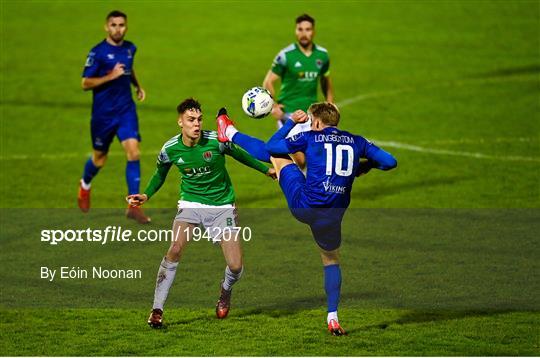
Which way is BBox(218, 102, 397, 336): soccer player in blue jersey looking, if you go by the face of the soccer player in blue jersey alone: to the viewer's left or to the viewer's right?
to the viewer's left

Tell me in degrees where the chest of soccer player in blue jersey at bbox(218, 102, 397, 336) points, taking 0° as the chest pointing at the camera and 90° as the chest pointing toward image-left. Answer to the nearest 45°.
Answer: approximately 135°

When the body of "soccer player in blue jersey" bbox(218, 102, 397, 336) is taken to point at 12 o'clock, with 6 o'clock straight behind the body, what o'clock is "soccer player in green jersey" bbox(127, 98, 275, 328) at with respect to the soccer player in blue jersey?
The soccer player in green jersey is roughly at 11 o'clock from the soccer player in blue jersey.

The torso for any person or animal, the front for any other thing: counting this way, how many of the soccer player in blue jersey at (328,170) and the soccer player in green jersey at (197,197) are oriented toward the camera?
1

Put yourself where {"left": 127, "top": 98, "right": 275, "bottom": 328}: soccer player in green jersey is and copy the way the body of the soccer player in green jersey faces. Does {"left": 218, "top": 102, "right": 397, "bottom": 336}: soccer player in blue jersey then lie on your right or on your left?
on your left

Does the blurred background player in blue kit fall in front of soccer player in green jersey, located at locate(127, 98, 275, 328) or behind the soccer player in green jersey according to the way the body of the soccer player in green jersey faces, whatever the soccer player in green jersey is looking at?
behind

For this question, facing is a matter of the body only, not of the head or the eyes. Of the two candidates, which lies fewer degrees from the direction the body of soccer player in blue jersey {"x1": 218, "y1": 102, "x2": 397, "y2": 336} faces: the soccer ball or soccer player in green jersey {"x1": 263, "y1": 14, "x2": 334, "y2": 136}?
the soccer player in green jersey
